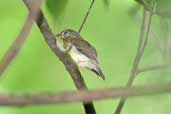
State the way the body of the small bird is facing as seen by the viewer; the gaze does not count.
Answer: to the viewer's left
